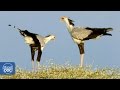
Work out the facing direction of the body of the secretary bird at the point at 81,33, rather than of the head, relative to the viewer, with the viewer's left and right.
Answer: facing to the left of the viewer
